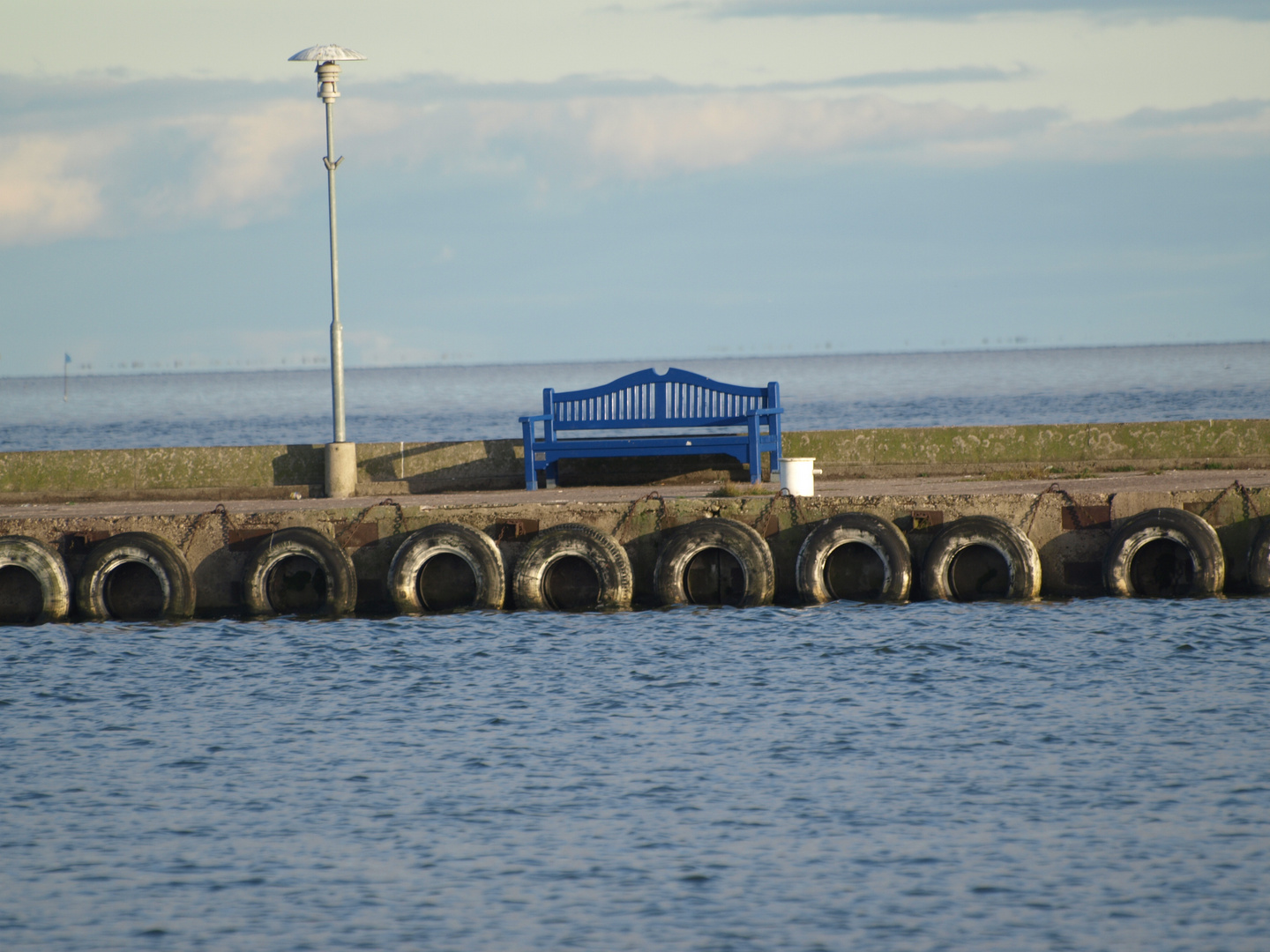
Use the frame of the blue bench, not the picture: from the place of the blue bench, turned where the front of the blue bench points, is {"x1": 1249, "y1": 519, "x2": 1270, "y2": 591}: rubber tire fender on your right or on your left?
on your left

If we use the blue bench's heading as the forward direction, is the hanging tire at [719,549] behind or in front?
in front

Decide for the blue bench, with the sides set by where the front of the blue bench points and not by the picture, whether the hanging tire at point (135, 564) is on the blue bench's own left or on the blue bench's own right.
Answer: on the blue bench's own right

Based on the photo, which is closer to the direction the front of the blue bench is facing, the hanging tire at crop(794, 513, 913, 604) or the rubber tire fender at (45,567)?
the hanging tire

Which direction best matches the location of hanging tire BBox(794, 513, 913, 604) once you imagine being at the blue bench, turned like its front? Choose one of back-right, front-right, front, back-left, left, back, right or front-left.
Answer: front-left

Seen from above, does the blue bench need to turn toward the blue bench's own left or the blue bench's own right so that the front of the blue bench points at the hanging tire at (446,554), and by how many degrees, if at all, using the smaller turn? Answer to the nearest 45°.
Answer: approximately 45° to the blue bench's own right

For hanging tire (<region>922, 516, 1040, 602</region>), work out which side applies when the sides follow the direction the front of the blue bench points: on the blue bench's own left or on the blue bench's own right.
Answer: on the blue bench's own left

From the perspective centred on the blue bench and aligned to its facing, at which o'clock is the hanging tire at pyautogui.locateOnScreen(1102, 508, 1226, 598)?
The hanging tire is roughly at 10 o'clock from the blue bench.

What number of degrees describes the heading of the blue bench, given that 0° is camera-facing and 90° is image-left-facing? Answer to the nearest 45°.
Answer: approximately 0°
